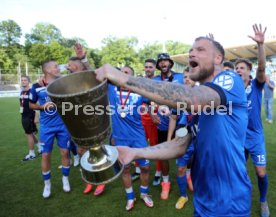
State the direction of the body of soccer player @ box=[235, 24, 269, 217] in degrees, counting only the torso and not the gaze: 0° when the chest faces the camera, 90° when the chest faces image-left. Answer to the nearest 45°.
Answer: approximately 45°

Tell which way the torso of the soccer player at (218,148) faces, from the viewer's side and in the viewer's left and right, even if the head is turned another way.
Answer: facing to the left of the viewer

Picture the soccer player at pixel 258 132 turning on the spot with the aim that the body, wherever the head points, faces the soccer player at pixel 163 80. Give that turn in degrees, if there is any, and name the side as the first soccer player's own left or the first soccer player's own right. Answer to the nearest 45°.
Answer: approximately 90° to the first soccer player's own right

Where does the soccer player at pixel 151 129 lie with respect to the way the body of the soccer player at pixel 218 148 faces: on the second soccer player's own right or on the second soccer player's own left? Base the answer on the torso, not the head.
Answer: on the second soccer player's own right

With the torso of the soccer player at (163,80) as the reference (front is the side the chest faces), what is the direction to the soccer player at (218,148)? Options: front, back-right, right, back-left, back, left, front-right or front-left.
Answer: front

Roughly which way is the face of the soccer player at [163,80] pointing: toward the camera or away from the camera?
toward the camera

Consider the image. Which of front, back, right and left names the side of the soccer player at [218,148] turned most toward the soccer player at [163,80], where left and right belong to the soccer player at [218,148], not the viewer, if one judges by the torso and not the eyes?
right

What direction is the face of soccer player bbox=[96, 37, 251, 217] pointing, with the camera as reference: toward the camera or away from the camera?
toward the camera

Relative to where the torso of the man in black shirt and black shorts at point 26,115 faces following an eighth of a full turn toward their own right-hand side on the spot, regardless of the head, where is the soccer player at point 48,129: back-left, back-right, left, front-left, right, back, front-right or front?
left

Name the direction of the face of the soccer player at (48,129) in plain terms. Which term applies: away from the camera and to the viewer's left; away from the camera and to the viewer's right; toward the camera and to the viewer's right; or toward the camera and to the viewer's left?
toward the camera and to the viewer's right

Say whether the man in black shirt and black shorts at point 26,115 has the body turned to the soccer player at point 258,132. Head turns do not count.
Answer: no

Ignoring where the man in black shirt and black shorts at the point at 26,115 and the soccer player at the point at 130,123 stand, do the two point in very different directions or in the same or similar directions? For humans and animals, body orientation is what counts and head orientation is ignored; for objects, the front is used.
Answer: same or similar directions

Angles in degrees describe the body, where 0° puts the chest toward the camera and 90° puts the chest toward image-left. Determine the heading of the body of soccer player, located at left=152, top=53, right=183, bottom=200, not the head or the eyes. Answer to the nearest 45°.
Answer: approximately 0°

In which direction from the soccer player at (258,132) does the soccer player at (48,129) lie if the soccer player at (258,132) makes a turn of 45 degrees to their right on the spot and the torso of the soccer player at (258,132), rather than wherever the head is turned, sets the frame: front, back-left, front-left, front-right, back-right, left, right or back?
front

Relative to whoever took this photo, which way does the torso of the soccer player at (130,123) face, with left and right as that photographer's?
facing the viewer
